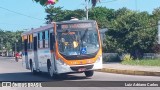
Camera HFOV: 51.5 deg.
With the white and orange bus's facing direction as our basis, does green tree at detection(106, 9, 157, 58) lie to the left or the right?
on its left

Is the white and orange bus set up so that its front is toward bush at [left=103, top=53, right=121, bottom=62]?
no
